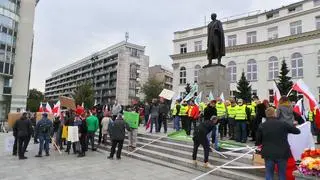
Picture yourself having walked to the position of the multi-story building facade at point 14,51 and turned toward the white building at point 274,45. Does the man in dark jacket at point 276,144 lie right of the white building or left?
right

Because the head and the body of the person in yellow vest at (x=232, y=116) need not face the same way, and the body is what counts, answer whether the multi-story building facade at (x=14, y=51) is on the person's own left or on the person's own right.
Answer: on the person's own right

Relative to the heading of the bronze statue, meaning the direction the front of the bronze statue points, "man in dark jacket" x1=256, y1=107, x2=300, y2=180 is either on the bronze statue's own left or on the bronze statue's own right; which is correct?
on the bronze statue's own left

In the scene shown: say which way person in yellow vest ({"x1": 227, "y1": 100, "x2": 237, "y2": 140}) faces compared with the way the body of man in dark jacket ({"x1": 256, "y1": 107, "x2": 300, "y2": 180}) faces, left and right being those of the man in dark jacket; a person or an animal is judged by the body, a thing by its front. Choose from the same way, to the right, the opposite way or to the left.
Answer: the opposite way

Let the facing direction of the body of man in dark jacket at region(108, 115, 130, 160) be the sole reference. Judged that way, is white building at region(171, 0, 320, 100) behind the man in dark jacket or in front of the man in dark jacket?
in front

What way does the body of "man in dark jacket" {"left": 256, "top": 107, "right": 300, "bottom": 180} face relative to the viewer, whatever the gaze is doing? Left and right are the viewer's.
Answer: facing away from the viewer

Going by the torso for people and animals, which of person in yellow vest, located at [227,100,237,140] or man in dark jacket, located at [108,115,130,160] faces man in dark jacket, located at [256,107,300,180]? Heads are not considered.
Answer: the person in yellow vest

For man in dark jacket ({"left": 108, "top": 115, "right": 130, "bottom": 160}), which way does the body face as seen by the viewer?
away from the camera

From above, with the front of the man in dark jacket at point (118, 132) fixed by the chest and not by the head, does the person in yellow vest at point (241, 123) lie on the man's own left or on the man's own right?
on the man's own right

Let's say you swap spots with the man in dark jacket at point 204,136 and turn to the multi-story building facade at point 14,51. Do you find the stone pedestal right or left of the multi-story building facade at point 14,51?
right

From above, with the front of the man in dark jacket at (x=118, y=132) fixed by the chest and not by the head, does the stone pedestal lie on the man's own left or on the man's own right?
on the man's own right

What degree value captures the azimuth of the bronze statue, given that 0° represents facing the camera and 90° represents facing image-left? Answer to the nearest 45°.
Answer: approximately 45°
